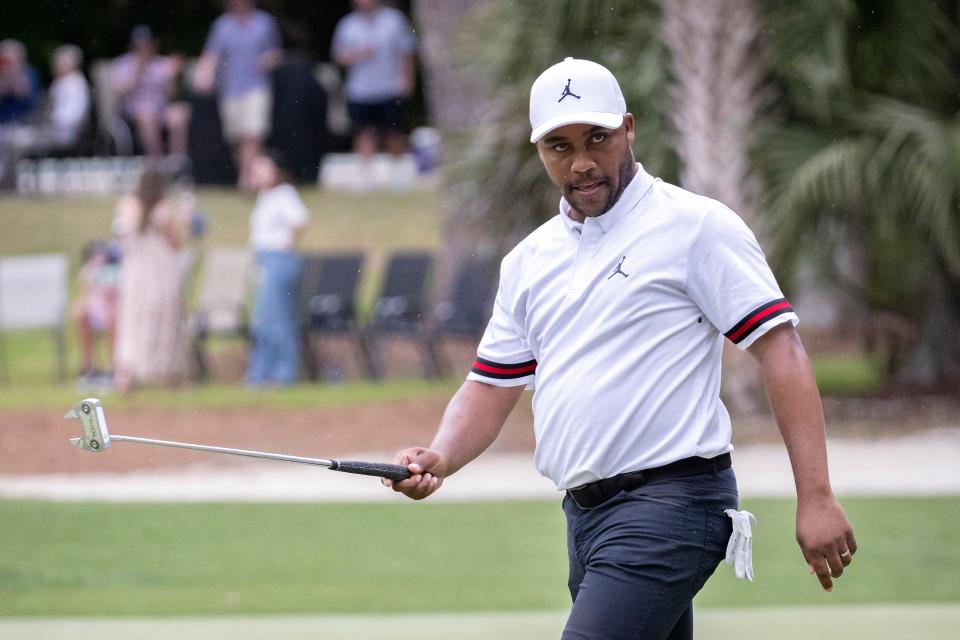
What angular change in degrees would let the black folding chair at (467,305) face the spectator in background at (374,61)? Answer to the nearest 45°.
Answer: approximately 135° to its right

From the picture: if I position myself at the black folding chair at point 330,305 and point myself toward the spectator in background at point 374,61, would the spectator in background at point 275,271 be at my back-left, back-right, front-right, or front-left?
back-left

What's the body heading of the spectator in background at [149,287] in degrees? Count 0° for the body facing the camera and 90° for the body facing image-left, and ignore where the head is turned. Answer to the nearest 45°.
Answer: approximately 180°

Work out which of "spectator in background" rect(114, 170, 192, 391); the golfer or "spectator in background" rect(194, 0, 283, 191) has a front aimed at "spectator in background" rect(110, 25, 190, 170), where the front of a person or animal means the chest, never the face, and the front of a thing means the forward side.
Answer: "spectator in background" rect(114, 170, 192, 391)

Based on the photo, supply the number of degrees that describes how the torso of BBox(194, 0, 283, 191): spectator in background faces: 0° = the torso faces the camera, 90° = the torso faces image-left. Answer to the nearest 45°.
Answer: approximately 0°

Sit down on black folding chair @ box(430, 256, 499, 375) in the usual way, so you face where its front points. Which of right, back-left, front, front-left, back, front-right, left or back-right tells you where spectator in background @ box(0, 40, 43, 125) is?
right

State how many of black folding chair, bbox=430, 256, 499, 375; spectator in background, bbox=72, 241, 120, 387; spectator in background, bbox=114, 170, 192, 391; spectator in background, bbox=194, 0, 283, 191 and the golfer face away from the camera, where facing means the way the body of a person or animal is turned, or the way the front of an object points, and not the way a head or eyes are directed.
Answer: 1

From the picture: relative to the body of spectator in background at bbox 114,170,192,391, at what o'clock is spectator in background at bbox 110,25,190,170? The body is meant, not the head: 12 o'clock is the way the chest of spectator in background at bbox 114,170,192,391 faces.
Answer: spectator in background at bbox 110,25,190,170 is roughly at 12 o'clock from spectator in background at bbox 114,170,192,391.

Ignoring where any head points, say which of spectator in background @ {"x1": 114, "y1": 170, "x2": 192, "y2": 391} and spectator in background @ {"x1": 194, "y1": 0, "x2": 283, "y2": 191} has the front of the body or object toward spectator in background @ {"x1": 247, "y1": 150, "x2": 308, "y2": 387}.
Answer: spectator in background @ {"x1": 194, "y1": 0, "x2": 283, "y2": 191}

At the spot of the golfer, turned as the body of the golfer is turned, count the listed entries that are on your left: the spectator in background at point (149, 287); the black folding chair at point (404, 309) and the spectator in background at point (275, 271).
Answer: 0

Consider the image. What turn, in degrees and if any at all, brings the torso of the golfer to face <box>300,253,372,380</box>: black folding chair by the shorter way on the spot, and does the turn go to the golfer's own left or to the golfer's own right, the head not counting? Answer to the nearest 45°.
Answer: approximately 135° to the golfer's own right

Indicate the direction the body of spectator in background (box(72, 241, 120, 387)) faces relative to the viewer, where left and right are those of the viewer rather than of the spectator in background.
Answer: facing the viewer

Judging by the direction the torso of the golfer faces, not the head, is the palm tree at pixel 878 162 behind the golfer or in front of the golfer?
behind

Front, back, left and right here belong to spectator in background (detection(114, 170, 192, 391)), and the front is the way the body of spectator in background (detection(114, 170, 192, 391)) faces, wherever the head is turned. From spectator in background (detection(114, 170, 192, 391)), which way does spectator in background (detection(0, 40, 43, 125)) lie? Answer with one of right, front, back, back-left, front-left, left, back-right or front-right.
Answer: front

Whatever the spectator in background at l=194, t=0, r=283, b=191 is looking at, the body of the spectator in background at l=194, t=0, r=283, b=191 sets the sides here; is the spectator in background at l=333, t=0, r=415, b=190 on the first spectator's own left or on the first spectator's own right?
on the first spectator's own left

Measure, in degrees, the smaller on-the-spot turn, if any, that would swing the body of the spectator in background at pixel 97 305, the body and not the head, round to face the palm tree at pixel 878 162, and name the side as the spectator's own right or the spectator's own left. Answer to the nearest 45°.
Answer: approximately 45° to the spectator's own left

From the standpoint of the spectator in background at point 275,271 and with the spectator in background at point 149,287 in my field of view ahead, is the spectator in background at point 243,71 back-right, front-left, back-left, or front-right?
front-right

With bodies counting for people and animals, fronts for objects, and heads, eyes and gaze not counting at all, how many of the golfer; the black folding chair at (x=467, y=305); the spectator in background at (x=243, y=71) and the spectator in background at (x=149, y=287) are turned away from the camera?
1
